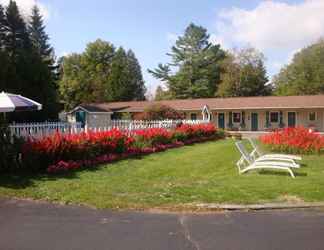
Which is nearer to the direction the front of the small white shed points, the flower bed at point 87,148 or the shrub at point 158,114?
the flower bed

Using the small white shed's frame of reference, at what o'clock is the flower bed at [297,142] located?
The flower bed is roughly at 10 o'clock from the small white shed.

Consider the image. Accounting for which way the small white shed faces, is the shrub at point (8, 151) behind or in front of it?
in front

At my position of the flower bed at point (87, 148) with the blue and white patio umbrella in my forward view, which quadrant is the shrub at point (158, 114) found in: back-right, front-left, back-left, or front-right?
back-right

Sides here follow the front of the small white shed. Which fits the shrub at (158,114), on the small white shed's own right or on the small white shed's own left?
on the small white shed's own left
